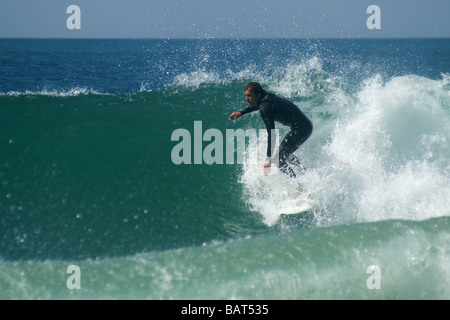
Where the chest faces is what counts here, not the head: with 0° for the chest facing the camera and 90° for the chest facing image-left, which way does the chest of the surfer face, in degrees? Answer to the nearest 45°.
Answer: approximately 90°
